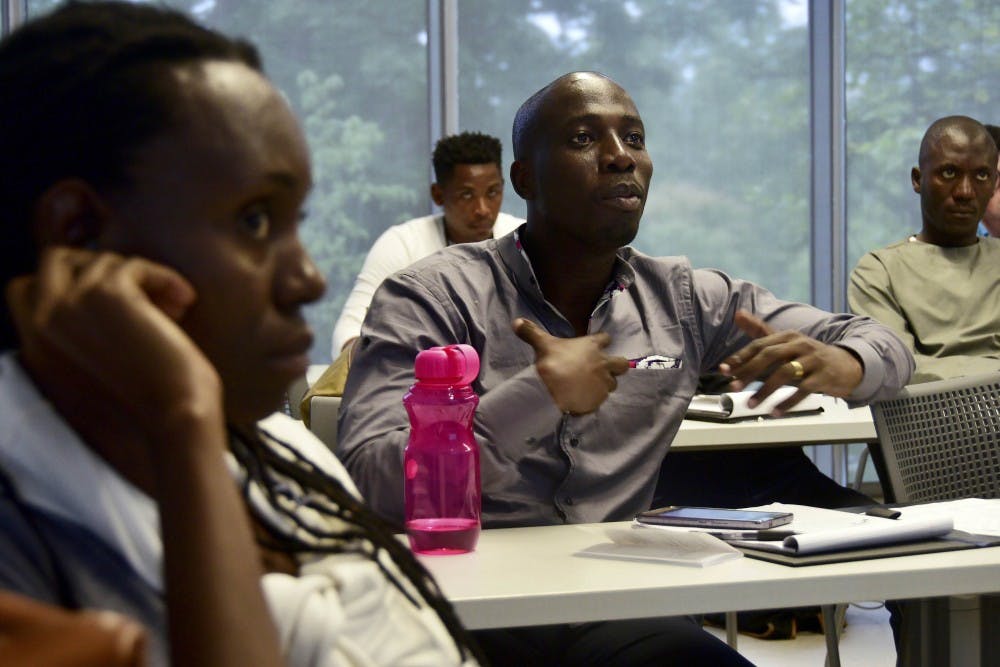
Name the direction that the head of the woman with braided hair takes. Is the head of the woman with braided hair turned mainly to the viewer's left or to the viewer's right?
to the viewer's right

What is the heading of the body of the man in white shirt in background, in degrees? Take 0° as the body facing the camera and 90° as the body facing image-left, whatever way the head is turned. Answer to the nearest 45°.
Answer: approximately 315°

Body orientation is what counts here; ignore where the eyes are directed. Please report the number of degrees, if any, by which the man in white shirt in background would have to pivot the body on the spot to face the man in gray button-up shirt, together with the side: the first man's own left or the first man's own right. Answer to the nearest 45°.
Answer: approximately 45° to the first man's own right

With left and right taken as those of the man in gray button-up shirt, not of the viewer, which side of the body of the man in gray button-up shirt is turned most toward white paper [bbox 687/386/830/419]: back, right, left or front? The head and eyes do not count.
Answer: left

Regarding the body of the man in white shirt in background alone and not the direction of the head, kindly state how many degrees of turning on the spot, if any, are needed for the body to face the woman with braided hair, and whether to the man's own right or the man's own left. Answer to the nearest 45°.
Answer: approximately 45° to the man's own right
